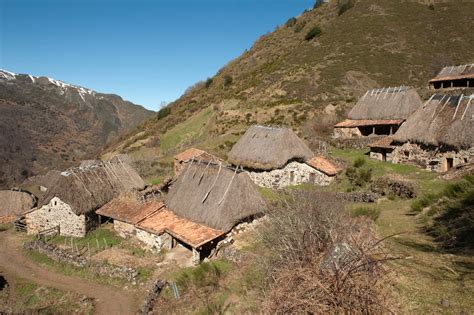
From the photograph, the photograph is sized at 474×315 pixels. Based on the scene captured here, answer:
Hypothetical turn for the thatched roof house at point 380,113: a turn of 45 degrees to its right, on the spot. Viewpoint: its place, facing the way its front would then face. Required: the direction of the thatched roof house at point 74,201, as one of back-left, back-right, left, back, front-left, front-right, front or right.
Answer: front

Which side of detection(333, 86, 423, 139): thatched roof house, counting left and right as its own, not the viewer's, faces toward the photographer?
front

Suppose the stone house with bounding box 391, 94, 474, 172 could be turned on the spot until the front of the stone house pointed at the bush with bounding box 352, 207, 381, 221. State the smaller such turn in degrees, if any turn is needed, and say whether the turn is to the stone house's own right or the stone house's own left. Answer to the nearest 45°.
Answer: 0° — it already faces it

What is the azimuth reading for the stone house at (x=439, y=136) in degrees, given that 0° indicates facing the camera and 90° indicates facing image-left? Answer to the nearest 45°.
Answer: approximately 0°

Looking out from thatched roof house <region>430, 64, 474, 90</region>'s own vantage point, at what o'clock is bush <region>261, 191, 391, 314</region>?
The bush is roughly at 12 o'clock from the thatched roof house.

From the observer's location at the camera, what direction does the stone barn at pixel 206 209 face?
facing the viewer and to the left of the viewer

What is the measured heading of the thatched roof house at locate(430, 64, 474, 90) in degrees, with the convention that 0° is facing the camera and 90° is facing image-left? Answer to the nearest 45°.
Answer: approximately 0°

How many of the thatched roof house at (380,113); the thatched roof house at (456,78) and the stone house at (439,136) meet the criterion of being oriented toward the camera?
3

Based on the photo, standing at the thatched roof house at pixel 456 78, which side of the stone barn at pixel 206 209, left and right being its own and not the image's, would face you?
back

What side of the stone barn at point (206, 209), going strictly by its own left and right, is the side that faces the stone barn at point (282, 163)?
back

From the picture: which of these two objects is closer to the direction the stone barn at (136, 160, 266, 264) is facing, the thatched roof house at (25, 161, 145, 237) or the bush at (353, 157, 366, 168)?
the thatched roof house

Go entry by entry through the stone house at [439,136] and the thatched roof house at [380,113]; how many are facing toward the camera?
2

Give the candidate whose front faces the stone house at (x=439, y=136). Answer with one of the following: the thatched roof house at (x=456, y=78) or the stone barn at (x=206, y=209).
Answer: the thatched roof house

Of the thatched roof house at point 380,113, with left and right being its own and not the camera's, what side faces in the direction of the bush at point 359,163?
front
